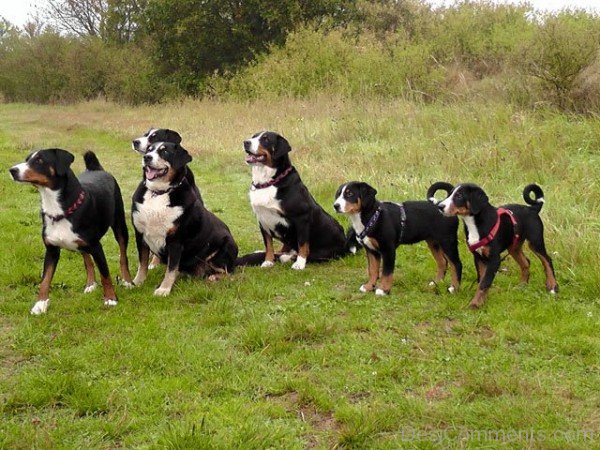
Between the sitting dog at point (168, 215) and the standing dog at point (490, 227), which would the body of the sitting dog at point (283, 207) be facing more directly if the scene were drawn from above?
the sitting dog

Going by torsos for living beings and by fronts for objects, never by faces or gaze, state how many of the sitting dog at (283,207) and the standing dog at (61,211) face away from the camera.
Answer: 0

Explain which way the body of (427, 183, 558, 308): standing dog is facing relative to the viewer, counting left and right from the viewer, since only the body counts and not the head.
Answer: facing the viewer and to the left of the viewer

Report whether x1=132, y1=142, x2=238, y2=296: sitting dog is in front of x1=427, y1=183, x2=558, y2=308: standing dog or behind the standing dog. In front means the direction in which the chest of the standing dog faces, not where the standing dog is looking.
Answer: in front

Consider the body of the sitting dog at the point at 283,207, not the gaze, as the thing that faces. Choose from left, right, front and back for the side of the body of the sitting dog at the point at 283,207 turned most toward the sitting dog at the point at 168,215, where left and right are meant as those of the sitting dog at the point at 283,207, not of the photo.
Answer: front

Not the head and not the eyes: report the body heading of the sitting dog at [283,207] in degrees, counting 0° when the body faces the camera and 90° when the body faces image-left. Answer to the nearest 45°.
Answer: approximately 45°

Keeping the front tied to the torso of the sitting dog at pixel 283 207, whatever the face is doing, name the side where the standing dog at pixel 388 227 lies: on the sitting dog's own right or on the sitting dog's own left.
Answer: on the sitting dog's own left

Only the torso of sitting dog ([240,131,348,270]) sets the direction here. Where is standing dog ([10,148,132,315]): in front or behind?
in front

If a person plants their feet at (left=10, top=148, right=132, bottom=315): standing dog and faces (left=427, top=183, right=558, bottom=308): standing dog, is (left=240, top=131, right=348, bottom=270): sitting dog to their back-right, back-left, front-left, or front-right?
front-left

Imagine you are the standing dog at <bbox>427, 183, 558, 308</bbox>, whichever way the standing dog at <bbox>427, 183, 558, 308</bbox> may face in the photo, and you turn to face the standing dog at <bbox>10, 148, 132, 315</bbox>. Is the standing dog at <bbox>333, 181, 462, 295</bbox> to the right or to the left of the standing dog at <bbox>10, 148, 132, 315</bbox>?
right
